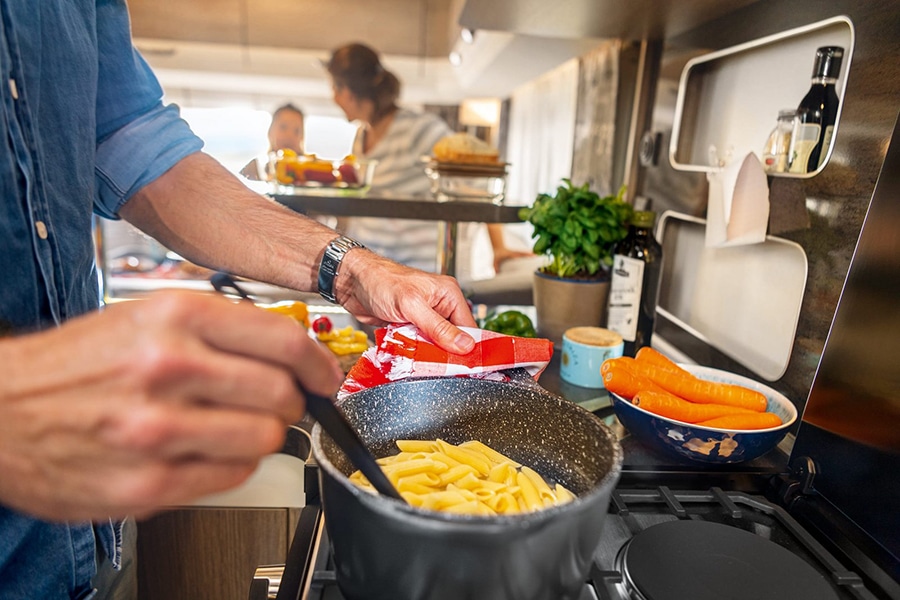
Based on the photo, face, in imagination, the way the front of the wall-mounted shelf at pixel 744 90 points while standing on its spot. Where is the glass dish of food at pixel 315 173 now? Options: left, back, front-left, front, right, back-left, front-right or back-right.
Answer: front-right

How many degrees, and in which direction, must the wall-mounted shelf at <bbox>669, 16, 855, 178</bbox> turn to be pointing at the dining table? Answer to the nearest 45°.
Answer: approximately 45° to its right

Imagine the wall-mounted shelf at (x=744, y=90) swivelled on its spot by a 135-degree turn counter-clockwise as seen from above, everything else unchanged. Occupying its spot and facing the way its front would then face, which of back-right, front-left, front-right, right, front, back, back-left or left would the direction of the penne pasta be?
right
